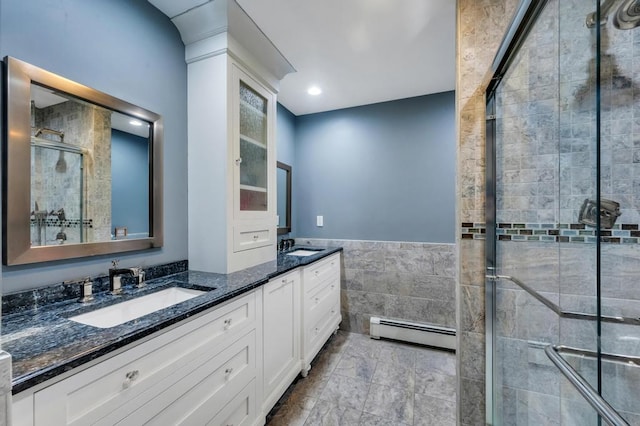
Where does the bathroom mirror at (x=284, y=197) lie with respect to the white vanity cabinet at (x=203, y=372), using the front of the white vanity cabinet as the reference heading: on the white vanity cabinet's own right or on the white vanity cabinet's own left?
on the white vanity cabinet's own left

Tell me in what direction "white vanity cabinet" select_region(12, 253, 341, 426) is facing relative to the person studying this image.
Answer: facing the viewer and to the right of the viewer

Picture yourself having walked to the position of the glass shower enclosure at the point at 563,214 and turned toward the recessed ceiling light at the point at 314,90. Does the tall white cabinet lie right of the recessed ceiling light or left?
left

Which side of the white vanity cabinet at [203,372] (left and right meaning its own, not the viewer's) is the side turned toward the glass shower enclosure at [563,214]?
front

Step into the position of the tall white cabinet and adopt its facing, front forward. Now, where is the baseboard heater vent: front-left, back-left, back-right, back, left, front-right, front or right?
front-left

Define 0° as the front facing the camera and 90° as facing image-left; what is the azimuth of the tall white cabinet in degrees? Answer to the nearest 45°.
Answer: approximately 315°
